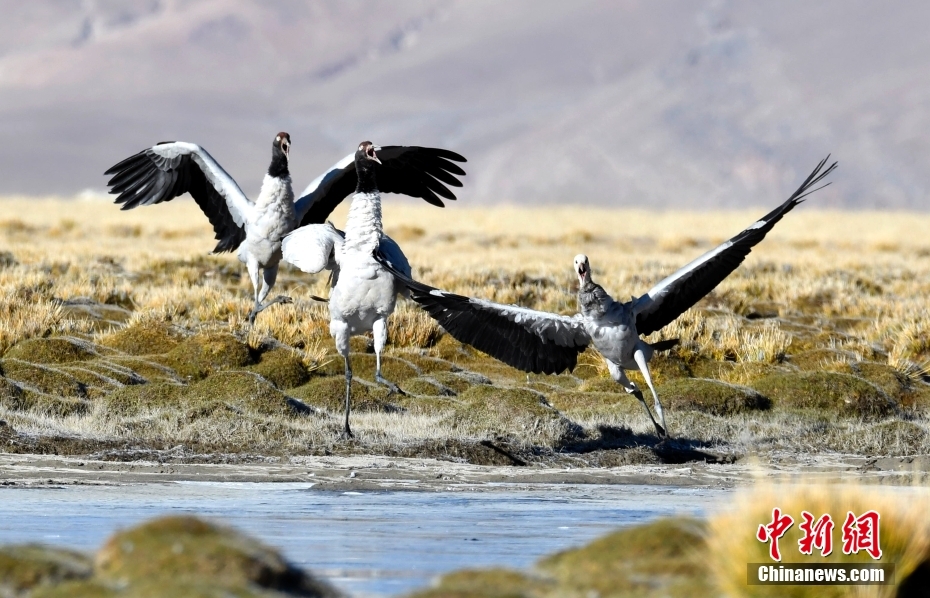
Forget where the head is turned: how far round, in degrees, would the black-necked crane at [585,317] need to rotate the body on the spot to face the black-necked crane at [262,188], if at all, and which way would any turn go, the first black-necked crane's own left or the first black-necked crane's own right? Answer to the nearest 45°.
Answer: approximately 90° to the first black-necked crane's own right

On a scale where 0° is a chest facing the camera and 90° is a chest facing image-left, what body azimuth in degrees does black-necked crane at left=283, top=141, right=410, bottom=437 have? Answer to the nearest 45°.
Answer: approximately 0°

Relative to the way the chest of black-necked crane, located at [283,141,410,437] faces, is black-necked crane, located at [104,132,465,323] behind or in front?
behind

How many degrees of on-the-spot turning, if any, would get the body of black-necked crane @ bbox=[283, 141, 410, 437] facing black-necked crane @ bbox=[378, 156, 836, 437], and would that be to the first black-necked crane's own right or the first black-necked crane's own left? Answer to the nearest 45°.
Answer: approximately 90° to the first black-necked crane's own left

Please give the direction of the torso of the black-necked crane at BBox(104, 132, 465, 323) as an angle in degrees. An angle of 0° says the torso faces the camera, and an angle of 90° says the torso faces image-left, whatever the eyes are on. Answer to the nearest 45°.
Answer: approximately 0°

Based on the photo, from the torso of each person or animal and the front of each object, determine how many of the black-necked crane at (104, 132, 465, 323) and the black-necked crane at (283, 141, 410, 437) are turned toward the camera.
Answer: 2

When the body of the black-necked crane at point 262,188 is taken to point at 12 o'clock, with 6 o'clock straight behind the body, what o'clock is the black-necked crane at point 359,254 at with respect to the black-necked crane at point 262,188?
the black-necked crane at point 359,254 is roughly at 11 o'clock from the black-necked crane at point 262,188.

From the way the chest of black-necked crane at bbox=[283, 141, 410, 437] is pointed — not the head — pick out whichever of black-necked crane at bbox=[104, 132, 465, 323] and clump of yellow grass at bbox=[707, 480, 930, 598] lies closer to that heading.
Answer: the clump of yellow grass
